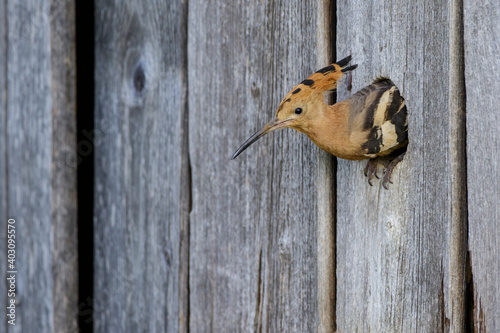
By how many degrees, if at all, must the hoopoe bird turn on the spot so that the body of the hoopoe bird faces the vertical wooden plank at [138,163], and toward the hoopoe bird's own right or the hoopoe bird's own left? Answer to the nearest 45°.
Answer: approximately 45° to the hoopoe bird's own right

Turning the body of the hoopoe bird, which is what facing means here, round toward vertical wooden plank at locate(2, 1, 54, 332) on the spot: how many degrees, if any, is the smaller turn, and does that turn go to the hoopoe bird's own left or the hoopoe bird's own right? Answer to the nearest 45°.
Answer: approximately 45° to the hoopoe bird's own right

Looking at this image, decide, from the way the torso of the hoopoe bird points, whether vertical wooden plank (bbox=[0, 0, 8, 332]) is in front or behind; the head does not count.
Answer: in front

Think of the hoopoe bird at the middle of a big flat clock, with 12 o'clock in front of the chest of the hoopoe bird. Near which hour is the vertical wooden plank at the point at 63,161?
The vertical wooden plank is roughly at 1 o'clock from the hoopoe bird.

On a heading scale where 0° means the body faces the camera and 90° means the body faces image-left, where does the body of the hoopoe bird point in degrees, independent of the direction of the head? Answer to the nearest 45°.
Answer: approximately 90°
